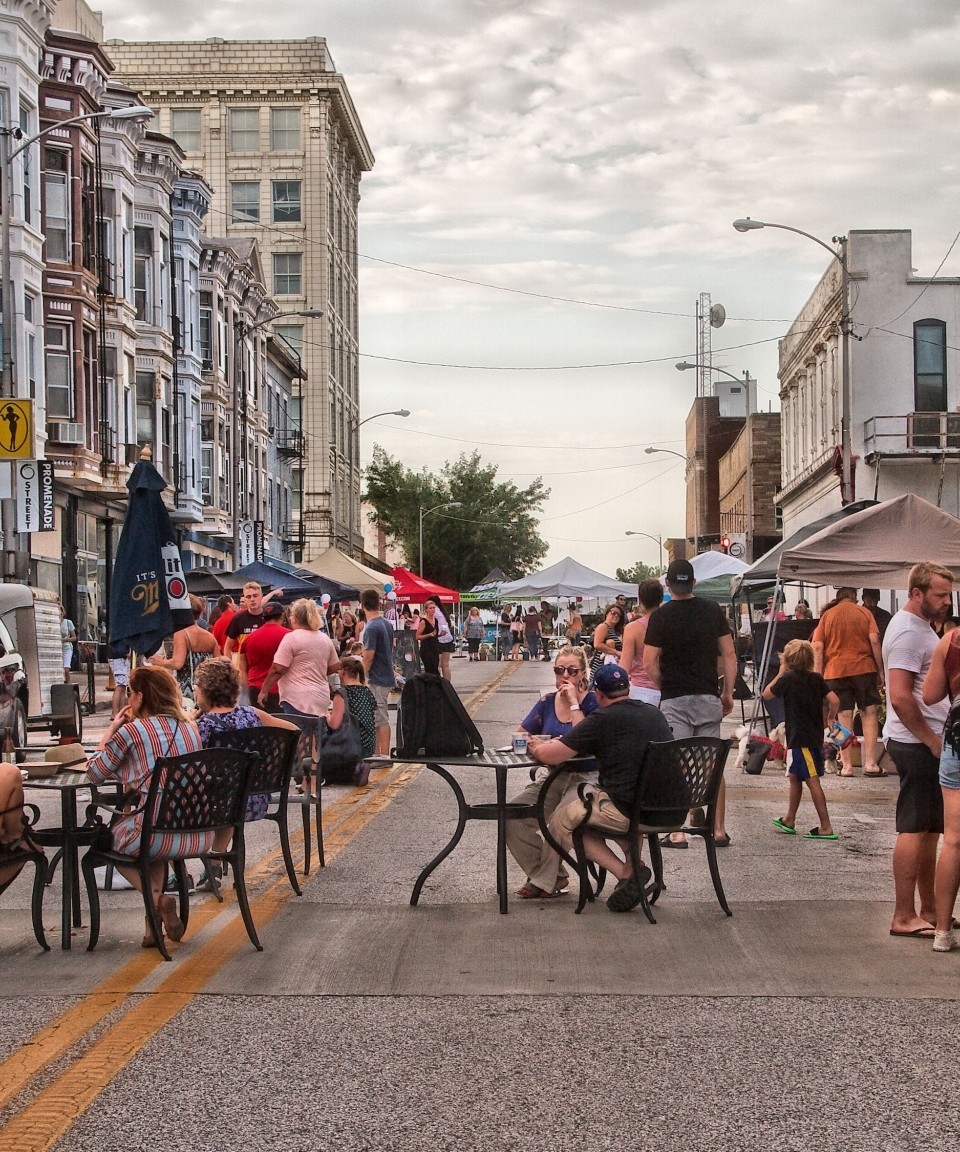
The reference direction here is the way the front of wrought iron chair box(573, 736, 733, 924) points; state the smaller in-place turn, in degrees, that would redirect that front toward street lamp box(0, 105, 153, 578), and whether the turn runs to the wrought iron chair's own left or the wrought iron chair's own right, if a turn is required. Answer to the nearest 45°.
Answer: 0° — it already faces it

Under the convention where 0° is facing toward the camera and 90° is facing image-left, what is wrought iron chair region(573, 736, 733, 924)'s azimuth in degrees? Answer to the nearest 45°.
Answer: approximately 135°

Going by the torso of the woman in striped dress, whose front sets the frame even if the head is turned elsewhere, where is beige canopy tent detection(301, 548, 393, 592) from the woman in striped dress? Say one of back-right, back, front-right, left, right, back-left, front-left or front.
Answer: front-right

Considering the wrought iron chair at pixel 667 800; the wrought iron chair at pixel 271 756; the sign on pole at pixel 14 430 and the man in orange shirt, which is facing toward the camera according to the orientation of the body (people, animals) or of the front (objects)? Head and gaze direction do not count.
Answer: the sign on pole

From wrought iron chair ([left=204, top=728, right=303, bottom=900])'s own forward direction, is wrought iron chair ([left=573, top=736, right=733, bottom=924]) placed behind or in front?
behind

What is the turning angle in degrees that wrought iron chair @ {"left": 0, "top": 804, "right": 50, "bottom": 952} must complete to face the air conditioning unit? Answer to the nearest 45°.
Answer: approximately 90° to its left

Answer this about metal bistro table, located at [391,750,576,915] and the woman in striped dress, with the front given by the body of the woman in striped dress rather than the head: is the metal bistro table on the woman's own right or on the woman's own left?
on the woman's own right

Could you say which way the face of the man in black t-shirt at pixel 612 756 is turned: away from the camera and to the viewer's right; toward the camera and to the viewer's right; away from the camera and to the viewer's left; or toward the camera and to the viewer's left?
away from the camera and to the viewer's left

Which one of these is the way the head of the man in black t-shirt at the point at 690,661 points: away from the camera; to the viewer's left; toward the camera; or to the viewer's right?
away from the camera

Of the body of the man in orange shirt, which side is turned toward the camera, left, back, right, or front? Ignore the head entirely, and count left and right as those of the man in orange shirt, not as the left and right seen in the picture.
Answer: back

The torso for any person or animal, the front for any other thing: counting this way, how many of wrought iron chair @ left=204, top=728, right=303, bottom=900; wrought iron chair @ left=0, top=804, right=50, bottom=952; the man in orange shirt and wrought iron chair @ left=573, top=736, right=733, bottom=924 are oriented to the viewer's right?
1

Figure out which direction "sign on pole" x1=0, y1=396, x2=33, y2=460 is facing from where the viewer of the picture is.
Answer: facing the viewer

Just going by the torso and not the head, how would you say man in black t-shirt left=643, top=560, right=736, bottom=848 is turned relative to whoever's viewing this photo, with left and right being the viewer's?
facing away from the viewer
